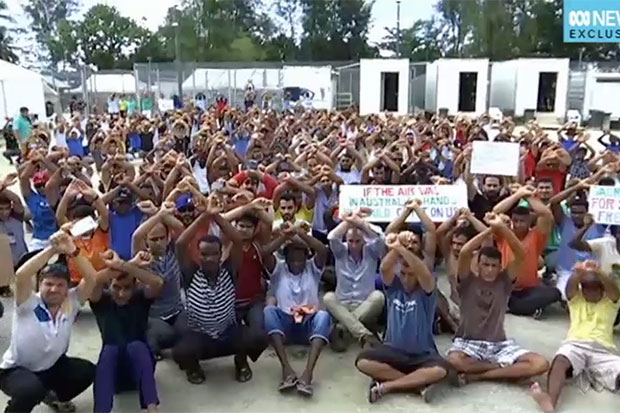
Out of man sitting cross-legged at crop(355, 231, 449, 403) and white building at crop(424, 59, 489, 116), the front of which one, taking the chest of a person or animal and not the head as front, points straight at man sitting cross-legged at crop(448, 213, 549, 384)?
the white building

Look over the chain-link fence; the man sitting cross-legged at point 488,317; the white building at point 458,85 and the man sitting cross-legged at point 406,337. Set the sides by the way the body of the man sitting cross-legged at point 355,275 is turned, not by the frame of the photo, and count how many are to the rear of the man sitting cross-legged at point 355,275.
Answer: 2

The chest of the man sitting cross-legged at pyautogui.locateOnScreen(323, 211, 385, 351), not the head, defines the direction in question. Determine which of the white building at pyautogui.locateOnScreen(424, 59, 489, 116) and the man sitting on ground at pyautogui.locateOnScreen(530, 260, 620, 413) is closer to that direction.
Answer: the man sitting on ground

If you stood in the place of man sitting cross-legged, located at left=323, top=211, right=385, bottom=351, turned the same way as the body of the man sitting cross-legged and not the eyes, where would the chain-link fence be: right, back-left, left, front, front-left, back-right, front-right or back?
back

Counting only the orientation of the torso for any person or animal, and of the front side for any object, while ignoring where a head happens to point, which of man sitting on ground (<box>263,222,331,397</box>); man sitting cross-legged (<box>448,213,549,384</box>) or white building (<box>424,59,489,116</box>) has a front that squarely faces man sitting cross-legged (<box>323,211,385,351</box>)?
the white building

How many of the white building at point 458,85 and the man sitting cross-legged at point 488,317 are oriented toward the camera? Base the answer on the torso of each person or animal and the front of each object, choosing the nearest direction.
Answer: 2

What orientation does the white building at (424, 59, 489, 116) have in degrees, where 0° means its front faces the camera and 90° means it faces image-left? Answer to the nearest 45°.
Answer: approximately 0°

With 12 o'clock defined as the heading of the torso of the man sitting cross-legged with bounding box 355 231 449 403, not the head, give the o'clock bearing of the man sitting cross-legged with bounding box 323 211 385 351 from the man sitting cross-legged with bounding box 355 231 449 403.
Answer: the man sitting cross-legged with bounding box 323 211 385 351 is roughly at 5 o'clock from the man sitting cross-legged with bounding box 355 231 449 403.

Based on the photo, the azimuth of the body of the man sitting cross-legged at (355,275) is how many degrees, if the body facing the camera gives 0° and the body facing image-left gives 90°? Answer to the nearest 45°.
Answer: approximately 0°

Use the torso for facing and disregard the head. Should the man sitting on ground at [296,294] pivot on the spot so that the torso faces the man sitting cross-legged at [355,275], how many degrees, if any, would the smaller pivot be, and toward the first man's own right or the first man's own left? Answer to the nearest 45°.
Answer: approximately 135° to the first man's own left

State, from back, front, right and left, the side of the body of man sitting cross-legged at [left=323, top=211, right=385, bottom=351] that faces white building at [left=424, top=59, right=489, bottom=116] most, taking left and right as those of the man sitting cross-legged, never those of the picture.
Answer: back
